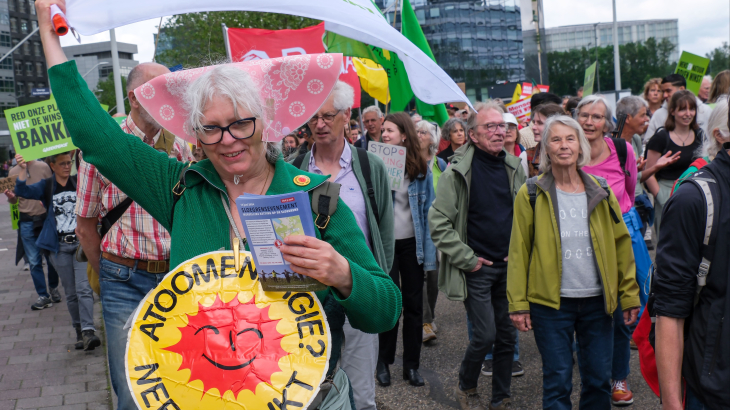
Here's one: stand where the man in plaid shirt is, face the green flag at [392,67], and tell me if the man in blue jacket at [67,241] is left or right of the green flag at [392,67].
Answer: left

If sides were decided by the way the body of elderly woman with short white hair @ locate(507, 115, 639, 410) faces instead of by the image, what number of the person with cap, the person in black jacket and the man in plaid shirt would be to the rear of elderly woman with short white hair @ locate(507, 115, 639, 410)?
1

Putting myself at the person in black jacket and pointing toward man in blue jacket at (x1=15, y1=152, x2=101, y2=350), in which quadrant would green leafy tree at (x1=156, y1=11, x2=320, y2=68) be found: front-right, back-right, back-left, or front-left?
front-right

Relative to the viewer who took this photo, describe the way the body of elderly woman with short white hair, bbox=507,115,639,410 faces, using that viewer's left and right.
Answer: facing the viewer

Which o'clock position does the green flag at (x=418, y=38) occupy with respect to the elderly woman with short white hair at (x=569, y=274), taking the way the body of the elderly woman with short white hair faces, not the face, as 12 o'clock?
The green flag is roughly at 5 o'clock from the elderly woman with short white hair.

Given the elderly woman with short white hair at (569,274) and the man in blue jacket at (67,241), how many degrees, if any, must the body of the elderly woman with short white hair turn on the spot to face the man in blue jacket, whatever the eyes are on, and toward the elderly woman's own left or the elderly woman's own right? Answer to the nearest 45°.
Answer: approximately 90° to the elderly woman's own right

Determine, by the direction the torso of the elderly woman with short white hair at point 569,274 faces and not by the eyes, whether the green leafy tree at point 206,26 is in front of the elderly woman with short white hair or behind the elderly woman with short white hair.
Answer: behind

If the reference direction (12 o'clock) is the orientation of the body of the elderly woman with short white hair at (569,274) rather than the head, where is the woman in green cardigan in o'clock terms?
The woman in green cardigan is roughly at 1 o'clock from the elderly woman with short white hair.

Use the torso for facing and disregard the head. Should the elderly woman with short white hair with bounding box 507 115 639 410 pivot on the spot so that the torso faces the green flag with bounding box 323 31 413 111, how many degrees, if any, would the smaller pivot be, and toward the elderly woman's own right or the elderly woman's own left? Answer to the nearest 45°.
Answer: approximately 135° to the elderly woman's own right

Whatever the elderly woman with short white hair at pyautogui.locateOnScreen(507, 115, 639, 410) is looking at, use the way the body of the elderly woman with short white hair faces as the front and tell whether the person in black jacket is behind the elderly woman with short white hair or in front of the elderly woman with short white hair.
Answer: in front

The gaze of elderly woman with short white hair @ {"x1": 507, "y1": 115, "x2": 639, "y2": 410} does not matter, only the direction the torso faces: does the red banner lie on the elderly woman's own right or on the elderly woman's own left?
on the elderly woman's own right

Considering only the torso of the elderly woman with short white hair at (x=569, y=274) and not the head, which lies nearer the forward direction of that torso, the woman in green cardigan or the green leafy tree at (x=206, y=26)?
the woman in green cardigan

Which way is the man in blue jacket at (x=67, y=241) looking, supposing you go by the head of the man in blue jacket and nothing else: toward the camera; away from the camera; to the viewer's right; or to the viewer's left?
toward the camera

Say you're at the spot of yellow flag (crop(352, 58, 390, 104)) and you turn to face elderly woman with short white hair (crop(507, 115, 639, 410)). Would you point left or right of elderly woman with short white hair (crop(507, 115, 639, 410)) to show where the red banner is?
right

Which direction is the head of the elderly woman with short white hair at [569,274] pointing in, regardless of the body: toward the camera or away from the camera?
toward the camera

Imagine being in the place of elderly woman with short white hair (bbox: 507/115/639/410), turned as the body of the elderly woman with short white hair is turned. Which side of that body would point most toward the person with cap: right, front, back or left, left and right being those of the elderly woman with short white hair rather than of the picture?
back
